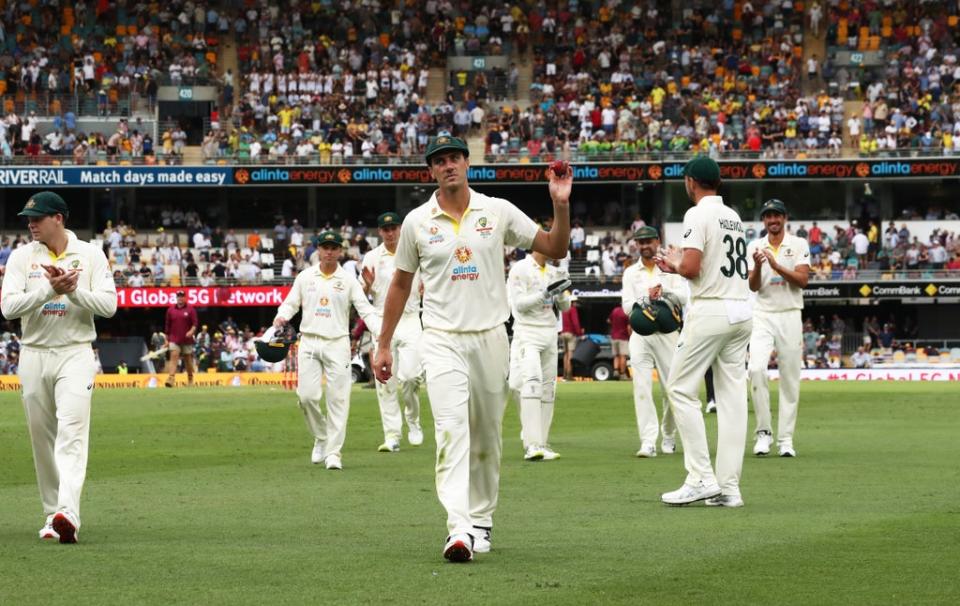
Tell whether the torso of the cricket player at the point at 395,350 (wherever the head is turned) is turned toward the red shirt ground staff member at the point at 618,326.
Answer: no

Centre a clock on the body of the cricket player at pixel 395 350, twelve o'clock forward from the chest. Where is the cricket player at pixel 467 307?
the cricket player at pixel 467 307 is roughly at 12 o'clock from the cricket player at pixel 395 350.

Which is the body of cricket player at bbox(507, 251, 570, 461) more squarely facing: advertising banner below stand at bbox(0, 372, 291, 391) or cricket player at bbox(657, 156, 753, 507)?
the cricket player

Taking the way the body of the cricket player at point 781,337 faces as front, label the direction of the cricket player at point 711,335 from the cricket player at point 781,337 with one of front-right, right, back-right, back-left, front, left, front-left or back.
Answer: front

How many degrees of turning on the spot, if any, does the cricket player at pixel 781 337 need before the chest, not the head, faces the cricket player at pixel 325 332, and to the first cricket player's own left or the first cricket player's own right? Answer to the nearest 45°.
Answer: approximately 90° to the first cricket player's own right

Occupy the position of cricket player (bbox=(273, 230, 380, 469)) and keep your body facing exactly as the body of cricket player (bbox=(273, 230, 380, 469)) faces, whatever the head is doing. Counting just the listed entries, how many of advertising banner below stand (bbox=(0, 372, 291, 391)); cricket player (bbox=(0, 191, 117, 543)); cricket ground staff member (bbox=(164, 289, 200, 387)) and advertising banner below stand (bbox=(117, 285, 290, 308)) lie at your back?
3

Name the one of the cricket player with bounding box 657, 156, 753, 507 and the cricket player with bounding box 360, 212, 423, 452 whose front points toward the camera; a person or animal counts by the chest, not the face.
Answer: the cricket player with bounding box 360, 212, 423, 452

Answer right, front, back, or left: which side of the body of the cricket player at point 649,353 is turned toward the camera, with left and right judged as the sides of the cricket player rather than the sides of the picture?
front

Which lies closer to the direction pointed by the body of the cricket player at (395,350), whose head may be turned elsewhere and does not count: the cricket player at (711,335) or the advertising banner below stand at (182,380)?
the cricket player

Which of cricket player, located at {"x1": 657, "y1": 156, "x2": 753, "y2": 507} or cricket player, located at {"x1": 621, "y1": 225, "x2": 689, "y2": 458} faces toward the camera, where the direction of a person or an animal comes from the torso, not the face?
cricket player, located at {"x1": 621, "y1": 225, "x2": 689, "y2": 458}

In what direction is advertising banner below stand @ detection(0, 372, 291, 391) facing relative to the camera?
toward the camera

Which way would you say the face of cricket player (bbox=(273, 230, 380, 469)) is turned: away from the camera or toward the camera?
toward the camera

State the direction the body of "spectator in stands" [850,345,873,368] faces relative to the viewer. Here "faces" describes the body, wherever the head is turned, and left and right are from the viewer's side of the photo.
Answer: facing the viewer

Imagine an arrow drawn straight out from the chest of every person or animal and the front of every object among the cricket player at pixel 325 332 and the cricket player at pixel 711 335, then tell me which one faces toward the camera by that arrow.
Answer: the cricket player at pixel 325 332

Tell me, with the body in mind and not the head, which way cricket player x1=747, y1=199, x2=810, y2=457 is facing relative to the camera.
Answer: toward the camera

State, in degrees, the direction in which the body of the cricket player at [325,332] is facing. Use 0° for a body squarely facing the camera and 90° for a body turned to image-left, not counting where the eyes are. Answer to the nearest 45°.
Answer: approximately 0°

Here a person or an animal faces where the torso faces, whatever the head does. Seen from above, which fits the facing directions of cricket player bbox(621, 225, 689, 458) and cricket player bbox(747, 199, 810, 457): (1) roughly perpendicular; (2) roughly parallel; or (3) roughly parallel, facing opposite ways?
roughly parallel

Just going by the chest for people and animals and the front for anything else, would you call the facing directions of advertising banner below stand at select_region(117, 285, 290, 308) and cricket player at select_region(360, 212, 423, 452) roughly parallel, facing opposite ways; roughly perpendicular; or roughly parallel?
roughly parallel

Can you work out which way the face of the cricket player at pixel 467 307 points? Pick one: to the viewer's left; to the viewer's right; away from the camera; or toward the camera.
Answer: toward the camera

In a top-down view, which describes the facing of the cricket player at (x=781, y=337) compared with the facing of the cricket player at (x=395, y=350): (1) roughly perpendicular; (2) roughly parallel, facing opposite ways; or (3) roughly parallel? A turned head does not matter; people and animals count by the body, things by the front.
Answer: roughly parallel
